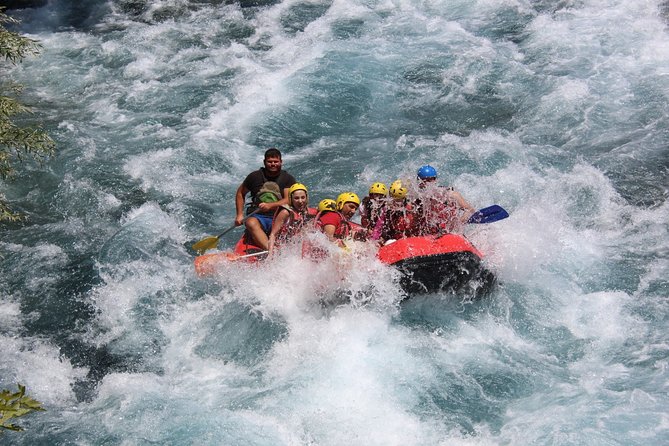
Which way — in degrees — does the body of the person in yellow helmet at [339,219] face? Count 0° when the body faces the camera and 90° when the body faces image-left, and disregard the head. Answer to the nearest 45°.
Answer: approximately 315°

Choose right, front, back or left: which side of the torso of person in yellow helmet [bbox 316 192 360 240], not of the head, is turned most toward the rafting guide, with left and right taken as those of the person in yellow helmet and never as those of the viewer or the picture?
back

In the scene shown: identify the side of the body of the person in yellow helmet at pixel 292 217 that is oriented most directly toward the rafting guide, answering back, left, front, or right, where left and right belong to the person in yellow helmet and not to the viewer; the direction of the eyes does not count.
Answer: back

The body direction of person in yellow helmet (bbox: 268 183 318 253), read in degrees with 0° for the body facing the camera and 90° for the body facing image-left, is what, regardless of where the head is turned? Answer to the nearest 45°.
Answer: approximately 315°

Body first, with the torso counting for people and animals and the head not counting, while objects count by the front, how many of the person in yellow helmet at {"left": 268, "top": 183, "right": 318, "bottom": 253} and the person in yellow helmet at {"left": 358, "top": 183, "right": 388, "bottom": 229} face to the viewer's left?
0
